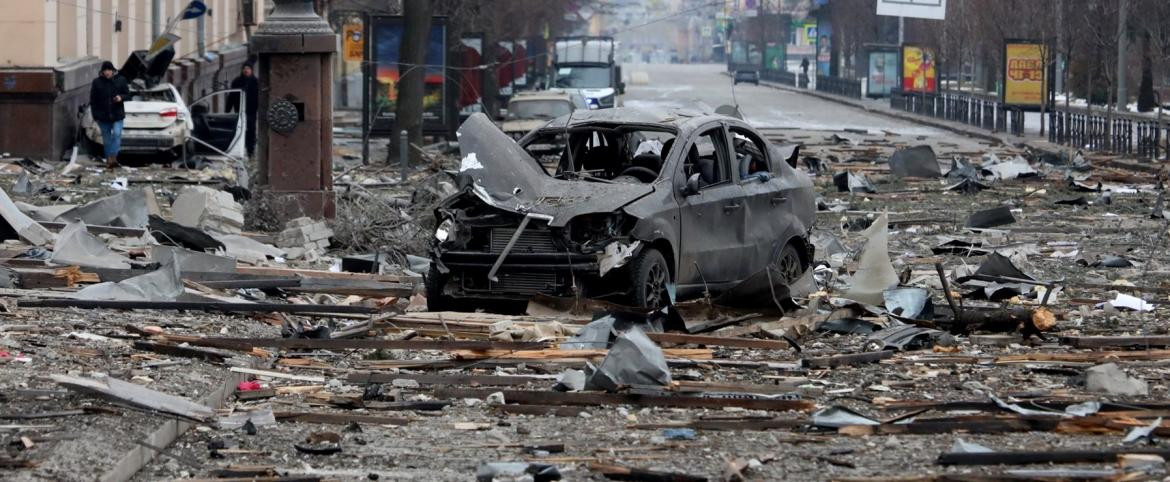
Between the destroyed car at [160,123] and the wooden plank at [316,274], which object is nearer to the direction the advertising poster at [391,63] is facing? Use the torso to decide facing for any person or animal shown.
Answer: the wooden plank

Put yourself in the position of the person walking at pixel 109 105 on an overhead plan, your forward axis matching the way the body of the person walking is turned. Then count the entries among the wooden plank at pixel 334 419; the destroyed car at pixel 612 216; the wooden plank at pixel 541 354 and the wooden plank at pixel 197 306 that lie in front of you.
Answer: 4

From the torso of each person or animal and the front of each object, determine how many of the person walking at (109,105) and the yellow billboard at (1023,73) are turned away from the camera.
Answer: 0

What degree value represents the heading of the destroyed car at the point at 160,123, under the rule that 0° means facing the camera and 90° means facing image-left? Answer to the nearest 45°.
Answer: approximately 180°

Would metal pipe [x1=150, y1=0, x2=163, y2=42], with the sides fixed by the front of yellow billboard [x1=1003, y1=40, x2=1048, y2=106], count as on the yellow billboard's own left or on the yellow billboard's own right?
on the yellow billboard's own right

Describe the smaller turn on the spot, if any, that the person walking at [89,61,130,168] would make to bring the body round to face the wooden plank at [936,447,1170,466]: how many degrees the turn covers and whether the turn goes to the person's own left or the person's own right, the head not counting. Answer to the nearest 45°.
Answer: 0° — they already face it

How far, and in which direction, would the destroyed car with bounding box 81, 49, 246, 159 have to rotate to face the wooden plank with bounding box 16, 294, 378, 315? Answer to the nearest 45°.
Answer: approximately 180°

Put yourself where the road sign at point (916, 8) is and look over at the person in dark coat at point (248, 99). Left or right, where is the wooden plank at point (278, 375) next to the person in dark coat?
left

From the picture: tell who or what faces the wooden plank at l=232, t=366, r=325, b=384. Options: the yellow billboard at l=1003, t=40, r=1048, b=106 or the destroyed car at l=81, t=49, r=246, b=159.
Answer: the yellow billboard

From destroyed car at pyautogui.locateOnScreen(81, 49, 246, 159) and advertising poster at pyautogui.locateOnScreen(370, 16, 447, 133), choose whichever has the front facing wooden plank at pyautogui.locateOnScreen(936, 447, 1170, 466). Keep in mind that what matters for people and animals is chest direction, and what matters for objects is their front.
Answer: the advertising poster

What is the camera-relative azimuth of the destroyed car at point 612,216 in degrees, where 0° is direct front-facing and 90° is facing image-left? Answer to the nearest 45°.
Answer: approximately 45°

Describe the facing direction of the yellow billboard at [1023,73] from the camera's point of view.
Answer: facing the viewer

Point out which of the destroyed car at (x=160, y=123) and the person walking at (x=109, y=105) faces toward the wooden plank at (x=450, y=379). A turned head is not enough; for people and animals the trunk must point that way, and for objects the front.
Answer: the person walking

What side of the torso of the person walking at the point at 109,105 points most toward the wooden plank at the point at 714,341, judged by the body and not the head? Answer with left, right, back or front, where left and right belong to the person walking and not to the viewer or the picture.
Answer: front

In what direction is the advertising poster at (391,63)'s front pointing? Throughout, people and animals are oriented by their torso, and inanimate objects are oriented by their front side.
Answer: toward the camera
